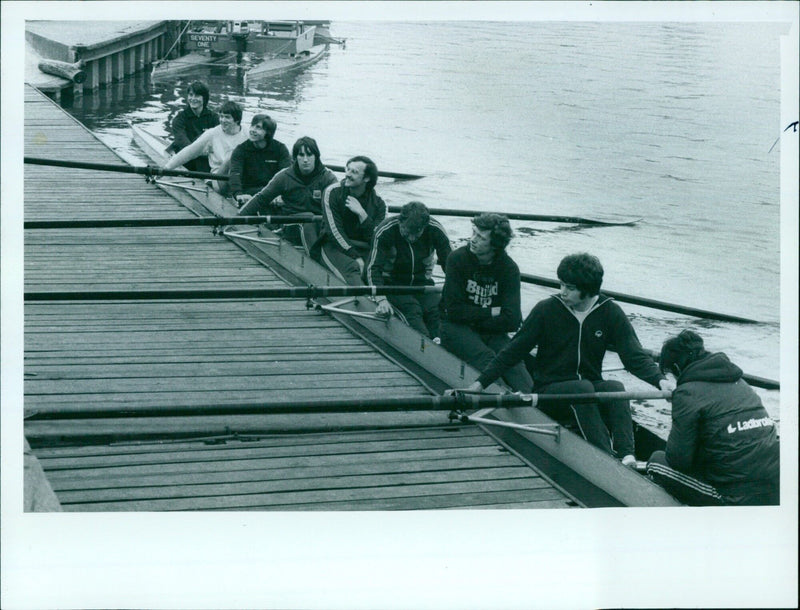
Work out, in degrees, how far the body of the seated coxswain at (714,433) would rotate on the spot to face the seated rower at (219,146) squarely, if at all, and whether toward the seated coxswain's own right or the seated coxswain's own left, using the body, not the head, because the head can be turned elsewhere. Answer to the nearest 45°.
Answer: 0° — they already face them

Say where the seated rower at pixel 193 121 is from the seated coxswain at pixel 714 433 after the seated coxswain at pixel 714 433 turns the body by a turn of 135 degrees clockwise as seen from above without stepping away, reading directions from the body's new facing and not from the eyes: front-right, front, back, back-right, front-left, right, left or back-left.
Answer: back-left

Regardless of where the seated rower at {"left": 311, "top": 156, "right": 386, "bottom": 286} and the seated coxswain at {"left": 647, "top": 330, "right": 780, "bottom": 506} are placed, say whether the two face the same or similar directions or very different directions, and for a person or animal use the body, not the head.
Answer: very different directions

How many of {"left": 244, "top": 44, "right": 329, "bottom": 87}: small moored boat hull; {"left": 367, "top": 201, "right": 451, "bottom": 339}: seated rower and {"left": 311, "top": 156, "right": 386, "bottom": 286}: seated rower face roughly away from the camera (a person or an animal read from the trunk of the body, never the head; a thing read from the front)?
0

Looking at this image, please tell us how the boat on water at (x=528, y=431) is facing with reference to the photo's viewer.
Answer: facing away from the viewer and to the left of the viewer

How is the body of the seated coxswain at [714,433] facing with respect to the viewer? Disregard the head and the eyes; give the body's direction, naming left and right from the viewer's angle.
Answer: facing away from the viewer and to the left of the viewer

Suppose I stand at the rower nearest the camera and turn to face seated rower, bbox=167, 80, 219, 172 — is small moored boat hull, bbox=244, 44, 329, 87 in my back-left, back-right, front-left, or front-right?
front-right

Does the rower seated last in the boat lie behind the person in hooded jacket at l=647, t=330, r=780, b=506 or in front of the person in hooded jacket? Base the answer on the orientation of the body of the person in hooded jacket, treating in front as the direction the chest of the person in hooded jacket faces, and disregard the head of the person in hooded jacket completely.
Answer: in front

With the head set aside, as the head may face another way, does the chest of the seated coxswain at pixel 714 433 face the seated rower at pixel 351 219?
yes

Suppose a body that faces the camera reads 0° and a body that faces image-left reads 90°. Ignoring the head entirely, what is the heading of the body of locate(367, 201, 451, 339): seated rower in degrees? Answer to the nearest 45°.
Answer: approximately 315°
